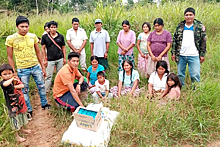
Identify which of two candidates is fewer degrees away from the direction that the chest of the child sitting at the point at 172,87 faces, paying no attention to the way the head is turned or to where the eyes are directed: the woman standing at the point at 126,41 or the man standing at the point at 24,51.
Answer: the man standing

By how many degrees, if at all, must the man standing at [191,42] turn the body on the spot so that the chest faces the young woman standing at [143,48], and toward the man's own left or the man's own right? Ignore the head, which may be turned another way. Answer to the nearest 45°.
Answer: approximately 135° to the man's own right

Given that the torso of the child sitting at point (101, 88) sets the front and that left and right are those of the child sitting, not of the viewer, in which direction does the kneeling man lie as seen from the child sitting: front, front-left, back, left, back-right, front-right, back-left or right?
front-right

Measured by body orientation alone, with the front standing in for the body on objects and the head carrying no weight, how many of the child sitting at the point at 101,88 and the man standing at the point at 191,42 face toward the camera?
2

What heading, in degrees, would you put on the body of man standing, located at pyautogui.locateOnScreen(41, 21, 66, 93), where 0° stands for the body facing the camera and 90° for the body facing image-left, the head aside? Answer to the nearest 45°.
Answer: approximately 0°

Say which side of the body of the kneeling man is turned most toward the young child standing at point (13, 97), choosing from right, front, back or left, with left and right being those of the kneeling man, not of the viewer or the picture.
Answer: right

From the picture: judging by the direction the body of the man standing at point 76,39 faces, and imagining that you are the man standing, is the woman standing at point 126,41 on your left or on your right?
on your left

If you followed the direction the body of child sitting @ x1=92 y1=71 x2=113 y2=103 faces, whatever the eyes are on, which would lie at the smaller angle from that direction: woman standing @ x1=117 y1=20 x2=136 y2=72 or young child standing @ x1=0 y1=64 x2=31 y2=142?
the young child standing

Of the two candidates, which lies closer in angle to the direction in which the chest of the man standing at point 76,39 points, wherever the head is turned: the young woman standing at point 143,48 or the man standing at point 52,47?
the man standing
